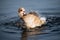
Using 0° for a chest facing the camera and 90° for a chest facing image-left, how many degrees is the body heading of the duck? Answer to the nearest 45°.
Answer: approximately 90°
